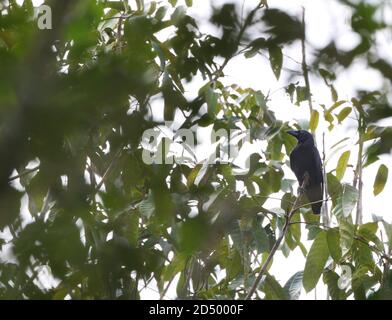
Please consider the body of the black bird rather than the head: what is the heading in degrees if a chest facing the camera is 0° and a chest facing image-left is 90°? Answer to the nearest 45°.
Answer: approximately 90°
